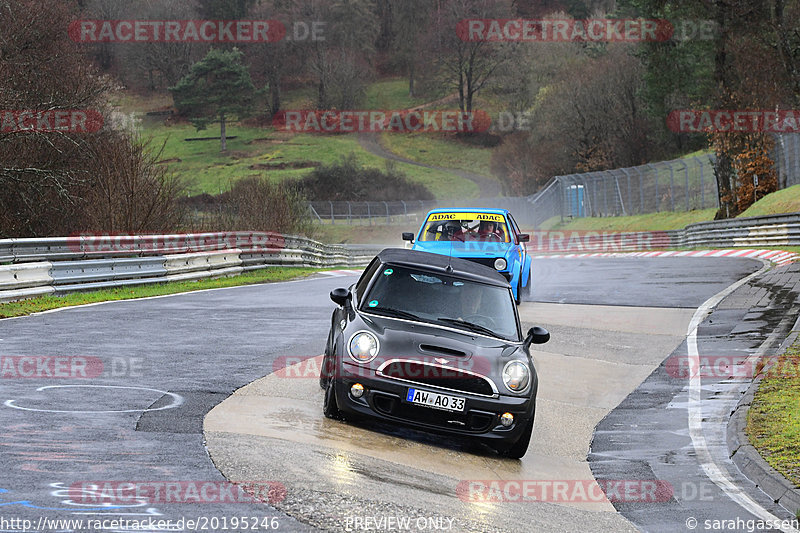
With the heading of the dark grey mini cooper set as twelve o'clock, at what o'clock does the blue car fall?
The blue car is roughly at 6 o'clock from the dark grey mini cooper.

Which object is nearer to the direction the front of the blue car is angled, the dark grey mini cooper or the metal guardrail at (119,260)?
the dark grey mini cooper

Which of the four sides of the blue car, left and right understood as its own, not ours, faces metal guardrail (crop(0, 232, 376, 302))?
right

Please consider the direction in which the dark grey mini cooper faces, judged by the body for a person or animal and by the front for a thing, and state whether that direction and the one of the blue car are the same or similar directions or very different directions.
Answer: same or similar directions

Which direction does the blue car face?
toward the camera

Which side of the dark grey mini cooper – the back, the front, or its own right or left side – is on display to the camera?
front

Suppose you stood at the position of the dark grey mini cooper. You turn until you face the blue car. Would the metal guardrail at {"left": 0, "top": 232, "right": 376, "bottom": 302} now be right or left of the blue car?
left

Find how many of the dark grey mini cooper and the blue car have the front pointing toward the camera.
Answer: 2

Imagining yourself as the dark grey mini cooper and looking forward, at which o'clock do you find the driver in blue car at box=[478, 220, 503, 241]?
The driver in blue car is roughly at 6 o'clock from the dark grey mini cooper.

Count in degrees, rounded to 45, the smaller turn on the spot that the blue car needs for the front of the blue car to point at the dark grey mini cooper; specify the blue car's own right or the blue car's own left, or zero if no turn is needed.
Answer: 0° — it already faces it

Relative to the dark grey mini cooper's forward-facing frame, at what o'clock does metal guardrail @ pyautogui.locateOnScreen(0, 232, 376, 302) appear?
The metal guardrail is roughly at 5 o'clock from the dark grey mini cooper.
